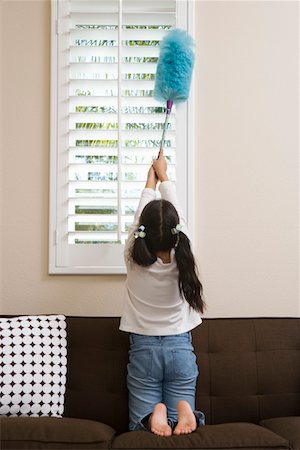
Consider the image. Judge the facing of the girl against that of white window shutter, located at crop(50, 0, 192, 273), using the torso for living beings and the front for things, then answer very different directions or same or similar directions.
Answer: very different directions

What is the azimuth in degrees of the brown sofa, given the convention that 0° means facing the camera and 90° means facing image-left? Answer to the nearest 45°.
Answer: approximately 0°

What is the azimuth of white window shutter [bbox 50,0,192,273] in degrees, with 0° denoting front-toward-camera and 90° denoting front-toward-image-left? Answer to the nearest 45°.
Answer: approximately 0°

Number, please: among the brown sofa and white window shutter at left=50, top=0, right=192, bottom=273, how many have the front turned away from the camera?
0

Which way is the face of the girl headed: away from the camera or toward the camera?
away from the camera

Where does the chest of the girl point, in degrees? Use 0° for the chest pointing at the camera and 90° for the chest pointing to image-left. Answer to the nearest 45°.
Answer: approximately 180°
